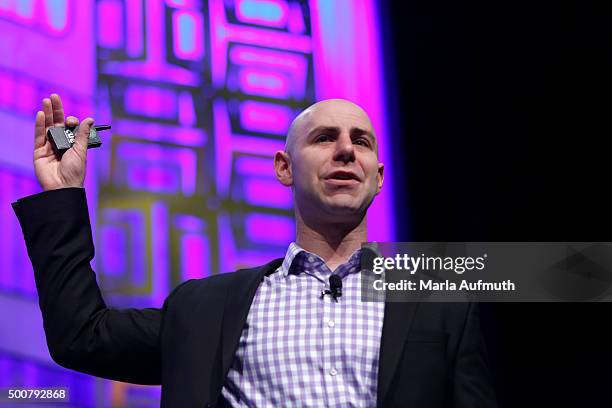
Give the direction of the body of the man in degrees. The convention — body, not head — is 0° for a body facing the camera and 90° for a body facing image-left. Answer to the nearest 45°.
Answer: approximately 0°
